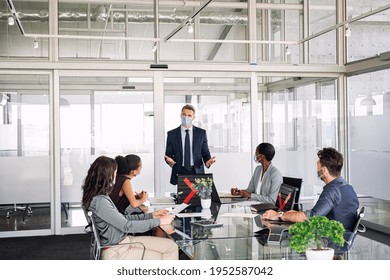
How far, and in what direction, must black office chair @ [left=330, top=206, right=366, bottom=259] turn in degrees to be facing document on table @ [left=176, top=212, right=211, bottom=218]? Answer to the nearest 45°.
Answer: approximately 45° to its right

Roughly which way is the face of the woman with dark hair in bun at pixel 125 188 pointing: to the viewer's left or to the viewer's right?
to the viewer's right

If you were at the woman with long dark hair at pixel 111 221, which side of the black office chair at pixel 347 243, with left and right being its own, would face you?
front

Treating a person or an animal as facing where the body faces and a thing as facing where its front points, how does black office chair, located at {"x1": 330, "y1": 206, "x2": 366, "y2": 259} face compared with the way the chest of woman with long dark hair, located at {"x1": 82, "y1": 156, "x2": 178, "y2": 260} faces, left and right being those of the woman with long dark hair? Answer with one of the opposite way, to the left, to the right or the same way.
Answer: the opposite way

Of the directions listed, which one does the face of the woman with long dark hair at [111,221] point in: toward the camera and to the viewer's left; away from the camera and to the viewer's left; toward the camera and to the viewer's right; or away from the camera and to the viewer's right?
away from the camera and to the viewer's right

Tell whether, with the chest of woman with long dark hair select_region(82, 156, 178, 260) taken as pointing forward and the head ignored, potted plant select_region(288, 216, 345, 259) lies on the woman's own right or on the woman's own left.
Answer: on the woman's own right

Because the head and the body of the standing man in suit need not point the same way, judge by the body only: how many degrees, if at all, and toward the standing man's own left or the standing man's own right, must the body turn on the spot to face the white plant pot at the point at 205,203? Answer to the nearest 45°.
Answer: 0° — they already face it

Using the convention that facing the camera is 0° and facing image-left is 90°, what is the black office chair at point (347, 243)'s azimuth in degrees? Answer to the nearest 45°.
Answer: approximately 90°

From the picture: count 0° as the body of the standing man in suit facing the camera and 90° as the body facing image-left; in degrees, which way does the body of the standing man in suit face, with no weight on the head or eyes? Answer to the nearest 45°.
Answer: approximately 0°

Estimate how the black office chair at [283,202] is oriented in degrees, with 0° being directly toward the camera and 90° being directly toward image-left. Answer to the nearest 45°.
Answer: approximately 45°

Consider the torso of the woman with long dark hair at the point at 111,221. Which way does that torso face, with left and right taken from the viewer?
facing to the right of the viewer
